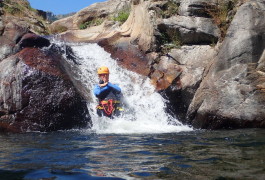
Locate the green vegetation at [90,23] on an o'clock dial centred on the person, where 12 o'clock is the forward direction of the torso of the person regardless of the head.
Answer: The green vegetation is roughly at 6 o'clock from the person.

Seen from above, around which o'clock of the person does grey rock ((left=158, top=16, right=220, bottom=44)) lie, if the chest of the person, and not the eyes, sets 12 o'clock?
The grey rock is roughly at 8 o'clock from the person.

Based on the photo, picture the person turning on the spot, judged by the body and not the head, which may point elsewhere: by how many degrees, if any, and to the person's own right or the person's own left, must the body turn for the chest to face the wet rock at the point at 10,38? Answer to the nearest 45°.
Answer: approximately 90° to the person's own right

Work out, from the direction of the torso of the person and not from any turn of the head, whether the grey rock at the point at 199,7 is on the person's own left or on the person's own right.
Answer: on the person's own left

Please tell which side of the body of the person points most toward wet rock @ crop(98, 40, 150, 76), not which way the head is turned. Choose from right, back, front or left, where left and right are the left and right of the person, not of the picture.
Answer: back

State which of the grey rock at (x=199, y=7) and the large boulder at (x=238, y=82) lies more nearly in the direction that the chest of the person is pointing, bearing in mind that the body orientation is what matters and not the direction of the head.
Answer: the large boulder

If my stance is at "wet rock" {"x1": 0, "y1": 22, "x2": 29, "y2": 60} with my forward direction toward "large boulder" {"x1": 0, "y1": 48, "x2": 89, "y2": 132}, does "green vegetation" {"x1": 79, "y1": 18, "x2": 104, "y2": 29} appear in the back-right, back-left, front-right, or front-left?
back-left

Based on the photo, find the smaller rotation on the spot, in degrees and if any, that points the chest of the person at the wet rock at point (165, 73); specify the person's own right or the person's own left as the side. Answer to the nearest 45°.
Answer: approximately 135° to the person's own left

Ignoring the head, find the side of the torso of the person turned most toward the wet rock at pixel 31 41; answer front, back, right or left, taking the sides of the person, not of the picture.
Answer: right

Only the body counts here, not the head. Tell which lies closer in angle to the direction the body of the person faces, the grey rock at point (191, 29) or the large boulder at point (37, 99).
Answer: the large boulder

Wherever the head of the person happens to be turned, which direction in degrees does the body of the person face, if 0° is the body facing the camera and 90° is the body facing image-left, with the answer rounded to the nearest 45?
approximately 0°
